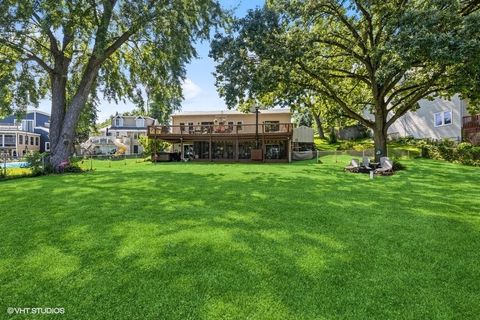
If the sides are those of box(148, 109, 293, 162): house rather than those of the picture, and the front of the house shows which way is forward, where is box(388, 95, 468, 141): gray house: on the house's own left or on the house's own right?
on the house's own left

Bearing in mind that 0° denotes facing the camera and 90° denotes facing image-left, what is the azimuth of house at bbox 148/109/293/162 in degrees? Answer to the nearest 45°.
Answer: approximately 0°

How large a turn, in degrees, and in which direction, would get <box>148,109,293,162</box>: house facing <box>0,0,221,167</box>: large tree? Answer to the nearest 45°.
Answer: approximately 45° to its right

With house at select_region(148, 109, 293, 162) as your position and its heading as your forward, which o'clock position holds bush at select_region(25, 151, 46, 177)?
The bush is roughly at 1 o'clock from the house.

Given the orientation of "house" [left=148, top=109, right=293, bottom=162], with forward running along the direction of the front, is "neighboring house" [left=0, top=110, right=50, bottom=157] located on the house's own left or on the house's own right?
on the house's own right

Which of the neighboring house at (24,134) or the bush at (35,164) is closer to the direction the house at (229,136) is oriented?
the bush

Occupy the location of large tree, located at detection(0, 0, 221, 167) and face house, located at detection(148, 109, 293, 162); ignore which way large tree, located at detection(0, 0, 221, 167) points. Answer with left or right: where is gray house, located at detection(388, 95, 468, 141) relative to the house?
right

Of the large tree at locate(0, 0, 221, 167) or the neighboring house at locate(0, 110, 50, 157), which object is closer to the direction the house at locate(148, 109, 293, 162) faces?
the large tree
